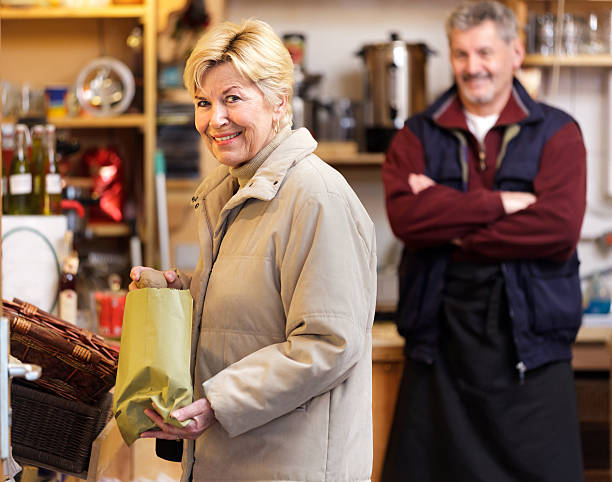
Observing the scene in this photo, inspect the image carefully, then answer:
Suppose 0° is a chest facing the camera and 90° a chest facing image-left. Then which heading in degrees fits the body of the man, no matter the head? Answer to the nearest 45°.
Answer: approximately 0°

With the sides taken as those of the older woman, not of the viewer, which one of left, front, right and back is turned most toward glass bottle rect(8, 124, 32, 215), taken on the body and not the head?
right

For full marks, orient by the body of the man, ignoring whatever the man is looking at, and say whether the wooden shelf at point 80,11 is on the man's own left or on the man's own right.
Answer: on the man's own right

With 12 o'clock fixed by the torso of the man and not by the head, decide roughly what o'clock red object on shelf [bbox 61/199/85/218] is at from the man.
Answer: The red object on shelf is roughly at 3 o'clock from the man.

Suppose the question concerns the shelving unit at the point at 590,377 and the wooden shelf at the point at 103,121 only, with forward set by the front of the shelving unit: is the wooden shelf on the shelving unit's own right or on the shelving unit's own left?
on the shelving unit's own right

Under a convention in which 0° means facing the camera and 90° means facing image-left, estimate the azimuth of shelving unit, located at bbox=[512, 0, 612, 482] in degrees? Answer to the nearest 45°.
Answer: approximately 0°

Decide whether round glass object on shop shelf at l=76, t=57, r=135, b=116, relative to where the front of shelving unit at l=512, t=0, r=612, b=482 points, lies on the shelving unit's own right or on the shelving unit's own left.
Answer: on the shelving unit's own right

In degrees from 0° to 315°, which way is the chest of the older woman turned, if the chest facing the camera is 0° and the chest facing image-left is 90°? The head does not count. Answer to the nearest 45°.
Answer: approximately 45°

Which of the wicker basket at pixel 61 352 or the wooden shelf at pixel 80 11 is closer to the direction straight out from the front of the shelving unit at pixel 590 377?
the wicker basket

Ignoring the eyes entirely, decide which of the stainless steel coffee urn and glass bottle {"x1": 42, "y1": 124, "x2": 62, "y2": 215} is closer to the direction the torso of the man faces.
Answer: the glass bottle

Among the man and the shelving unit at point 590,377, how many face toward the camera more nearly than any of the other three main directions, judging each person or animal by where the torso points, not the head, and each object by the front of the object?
2
